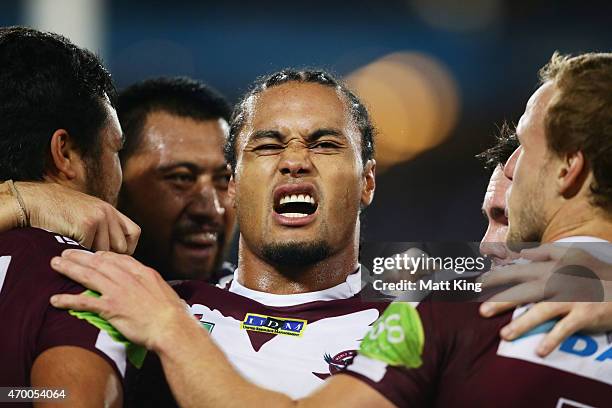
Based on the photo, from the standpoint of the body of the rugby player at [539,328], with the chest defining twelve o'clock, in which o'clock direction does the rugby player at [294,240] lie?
the rugby player at [294,240] is roughly at 12 o'clock from the rugby player at [539,328].

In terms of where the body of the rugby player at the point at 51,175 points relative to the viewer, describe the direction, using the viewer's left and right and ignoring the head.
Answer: facing away from the viewer and to the right of the viewer

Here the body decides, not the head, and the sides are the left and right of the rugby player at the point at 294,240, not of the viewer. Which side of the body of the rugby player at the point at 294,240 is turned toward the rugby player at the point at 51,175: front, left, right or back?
right

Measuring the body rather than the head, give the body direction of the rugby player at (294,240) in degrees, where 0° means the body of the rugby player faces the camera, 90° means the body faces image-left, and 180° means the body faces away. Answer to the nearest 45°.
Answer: approximately 0°

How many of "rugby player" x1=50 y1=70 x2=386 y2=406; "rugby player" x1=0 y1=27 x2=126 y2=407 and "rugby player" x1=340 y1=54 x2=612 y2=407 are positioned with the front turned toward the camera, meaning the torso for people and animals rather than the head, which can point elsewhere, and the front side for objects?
1

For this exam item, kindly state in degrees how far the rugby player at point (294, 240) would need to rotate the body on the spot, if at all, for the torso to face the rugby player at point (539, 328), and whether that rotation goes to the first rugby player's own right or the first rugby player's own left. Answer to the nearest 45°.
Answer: approximately 45° to the first rugby player's own left

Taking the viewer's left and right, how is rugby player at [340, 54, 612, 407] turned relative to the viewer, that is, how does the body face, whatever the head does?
facing away from the viewer and to the left of the viewer

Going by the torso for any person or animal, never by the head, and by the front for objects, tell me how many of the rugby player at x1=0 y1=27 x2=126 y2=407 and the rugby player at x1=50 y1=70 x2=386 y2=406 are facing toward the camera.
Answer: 1

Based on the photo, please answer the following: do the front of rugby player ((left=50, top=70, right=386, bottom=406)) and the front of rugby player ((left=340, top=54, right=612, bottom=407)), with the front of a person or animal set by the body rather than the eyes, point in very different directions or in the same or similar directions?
very different directions

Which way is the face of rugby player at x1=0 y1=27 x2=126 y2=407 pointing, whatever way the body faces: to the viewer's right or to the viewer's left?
to the viewer's right

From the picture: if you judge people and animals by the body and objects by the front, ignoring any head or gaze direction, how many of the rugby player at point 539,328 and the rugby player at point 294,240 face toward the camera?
1

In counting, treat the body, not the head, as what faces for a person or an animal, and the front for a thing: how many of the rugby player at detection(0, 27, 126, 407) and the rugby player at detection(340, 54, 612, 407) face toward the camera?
0

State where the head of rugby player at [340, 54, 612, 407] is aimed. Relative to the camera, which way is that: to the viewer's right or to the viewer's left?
to the viewer's left

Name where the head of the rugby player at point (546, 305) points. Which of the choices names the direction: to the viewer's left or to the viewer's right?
to the viewer's left
